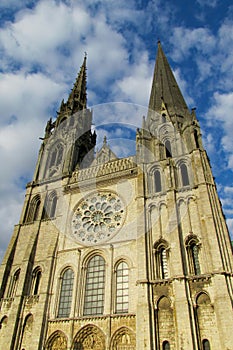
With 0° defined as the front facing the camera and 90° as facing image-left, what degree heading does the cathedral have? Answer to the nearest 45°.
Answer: approximately 0°
